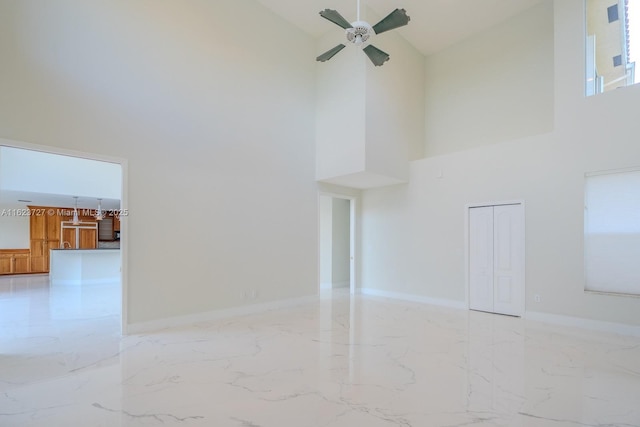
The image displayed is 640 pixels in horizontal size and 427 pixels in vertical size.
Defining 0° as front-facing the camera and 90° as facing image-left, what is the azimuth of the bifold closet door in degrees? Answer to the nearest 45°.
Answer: approximately 45°

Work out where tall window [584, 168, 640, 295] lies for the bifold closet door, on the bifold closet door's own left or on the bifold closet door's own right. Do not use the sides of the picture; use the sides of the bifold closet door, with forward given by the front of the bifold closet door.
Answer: on the bifold closet door's own left

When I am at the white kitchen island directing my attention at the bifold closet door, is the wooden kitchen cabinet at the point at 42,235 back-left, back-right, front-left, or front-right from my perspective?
back-left

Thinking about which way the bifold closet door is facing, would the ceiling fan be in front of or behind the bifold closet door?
in front
